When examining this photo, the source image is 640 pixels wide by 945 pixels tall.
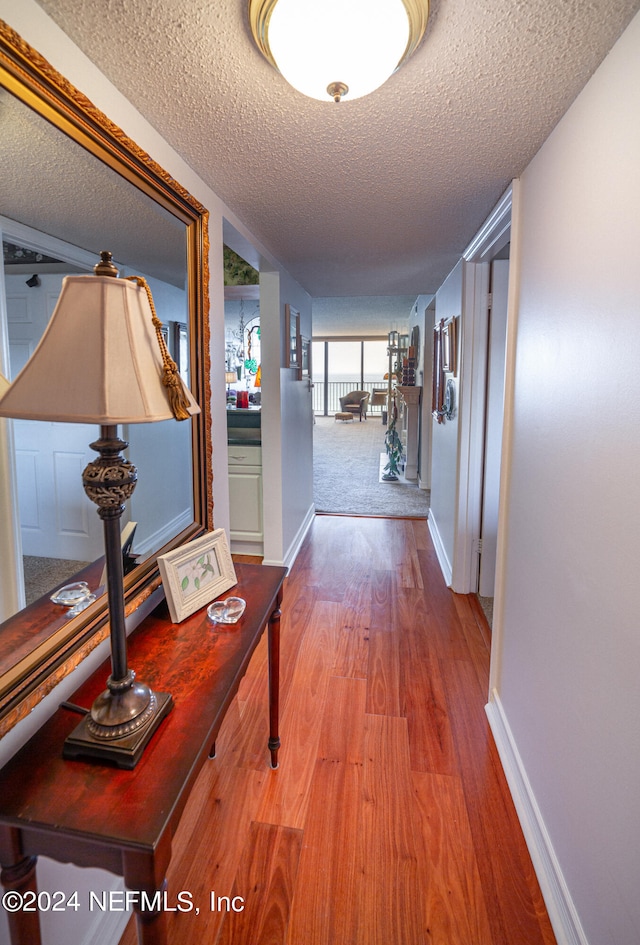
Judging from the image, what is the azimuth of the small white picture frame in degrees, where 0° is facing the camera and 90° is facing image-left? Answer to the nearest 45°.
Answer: approximately 315°

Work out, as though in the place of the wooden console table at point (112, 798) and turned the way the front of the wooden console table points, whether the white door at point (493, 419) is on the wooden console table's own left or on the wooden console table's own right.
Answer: on the wooden console table's own left

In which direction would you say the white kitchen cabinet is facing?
toward the camera

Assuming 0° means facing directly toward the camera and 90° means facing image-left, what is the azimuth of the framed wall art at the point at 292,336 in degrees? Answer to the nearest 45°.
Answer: approximately 270°

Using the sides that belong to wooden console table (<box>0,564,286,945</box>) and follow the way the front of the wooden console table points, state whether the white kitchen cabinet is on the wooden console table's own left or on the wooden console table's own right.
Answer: on the wooden console table's own left

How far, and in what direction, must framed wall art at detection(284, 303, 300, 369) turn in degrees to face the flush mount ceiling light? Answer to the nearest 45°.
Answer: approximately 90° to its right

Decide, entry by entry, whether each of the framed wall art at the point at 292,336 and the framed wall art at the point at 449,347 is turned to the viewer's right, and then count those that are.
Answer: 1

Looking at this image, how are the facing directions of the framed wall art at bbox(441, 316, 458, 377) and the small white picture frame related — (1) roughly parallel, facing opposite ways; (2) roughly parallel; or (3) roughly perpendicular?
roughly parallel, facing opposite ways

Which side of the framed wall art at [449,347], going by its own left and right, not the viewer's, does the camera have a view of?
left

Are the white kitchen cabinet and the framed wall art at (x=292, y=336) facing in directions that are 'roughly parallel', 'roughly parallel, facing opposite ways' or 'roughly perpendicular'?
roughly perpendicular

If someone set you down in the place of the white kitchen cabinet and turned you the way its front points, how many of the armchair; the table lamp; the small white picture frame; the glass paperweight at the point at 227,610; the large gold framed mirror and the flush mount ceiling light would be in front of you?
5

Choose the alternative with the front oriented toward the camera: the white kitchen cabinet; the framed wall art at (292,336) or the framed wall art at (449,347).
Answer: the white kitchen cabinet

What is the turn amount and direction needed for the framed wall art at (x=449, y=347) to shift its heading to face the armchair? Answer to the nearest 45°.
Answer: approximately 90° to its right

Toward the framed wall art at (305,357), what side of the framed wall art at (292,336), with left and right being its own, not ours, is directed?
left

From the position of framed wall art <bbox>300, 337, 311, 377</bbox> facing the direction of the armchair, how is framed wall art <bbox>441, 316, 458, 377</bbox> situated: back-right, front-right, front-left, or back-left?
back-right

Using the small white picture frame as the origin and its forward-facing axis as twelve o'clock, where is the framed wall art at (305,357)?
The framed wall art is roughly at 8 o'clock from the small white picture frame.

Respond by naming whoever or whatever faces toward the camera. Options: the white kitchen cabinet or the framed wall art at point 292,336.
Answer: the white kitchen cabinet
